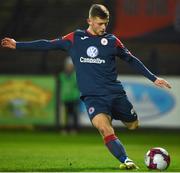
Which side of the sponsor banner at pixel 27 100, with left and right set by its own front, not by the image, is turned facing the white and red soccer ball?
front

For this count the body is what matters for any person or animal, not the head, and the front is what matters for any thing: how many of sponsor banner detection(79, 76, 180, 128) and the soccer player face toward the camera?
2

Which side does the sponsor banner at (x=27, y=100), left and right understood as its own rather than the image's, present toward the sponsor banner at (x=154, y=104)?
left

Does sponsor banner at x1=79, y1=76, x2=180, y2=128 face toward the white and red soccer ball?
yes

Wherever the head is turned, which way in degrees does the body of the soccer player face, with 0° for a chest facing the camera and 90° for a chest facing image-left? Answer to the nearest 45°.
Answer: approximately 0°

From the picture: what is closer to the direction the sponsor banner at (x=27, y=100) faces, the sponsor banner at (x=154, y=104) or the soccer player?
the soccer player

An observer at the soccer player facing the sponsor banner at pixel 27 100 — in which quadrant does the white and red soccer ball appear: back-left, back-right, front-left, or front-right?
back-right

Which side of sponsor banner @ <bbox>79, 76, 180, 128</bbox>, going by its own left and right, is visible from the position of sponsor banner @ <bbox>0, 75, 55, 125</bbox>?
right

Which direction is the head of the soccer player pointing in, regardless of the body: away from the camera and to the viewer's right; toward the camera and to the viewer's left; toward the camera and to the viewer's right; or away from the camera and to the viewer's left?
toward the camera and to the viewer's right

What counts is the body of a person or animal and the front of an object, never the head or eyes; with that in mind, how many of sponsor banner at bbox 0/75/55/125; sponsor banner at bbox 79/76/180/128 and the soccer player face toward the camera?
3

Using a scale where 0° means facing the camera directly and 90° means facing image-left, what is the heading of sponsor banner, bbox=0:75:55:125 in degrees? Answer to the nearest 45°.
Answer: approximately 0°

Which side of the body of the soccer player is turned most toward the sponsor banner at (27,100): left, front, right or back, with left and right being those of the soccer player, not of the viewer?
back
